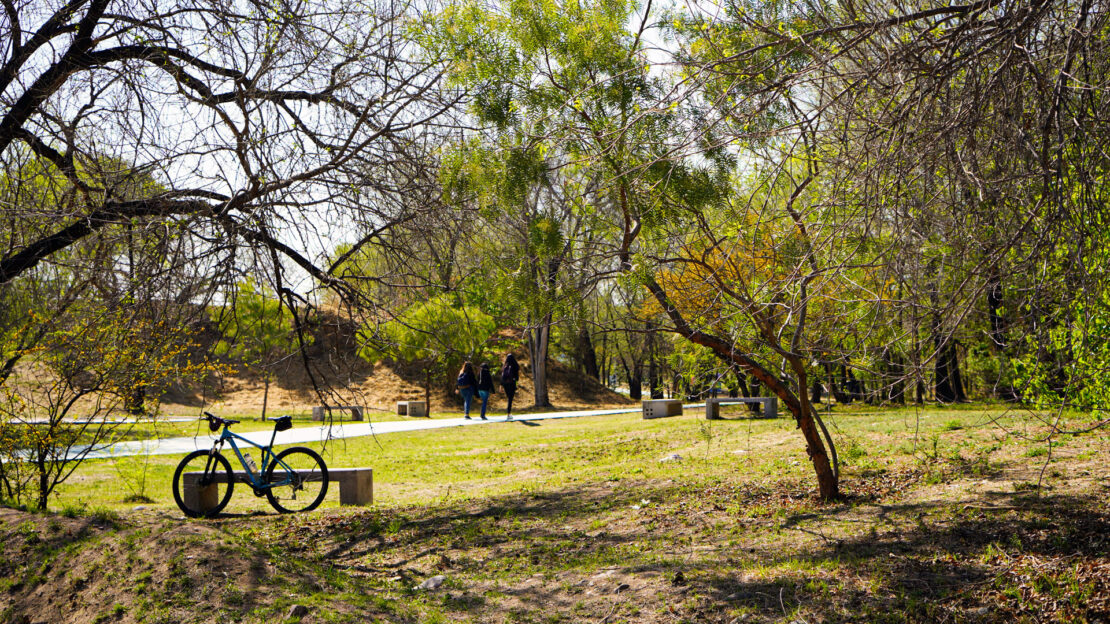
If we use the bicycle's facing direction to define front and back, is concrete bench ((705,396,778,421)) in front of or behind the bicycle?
behind

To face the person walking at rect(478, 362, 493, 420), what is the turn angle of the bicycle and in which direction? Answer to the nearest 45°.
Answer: approximately 135° to its right

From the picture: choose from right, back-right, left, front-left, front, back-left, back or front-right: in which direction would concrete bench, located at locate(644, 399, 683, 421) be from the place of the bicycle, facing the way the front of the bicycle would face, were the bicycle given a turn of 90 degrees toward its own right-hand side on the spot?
front-right

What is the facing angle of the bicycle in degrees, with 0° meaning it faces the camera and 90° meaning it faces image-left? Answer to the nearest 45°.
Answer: approximately 90°

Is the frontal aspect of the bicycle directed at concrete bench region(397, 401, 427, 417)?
no
